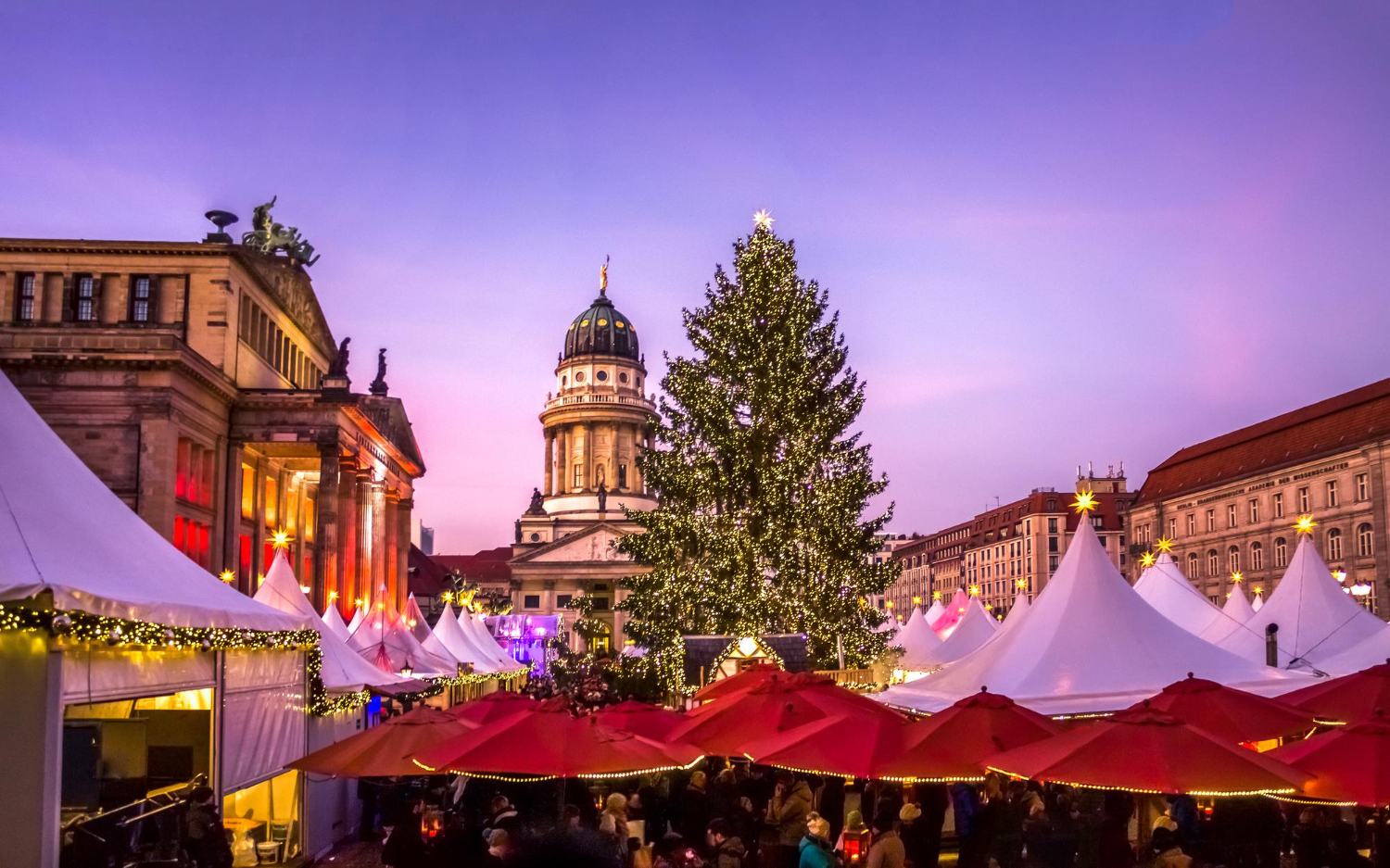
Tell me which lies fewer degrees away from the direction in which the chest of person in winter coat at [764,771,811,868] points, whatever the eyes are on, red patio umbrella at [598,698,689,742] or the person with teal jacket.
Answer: the red patio umbrella

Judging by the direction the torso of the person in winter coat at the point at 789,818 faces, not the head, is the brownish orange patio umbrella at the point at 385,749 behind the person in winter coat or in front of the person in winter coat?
in front

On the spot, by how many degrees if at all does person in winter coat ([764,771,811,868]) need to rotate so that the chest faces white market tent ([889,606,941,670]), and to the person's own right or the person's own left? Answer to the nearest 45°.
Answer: approximately 90° to the person's own right
